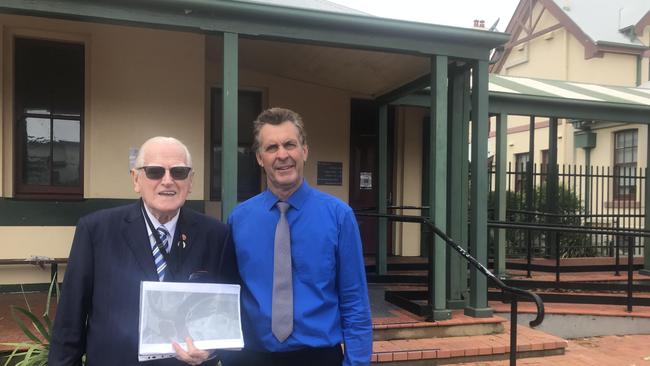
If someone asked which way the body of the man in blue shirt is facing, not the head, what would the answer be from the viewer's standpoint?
toward the camera

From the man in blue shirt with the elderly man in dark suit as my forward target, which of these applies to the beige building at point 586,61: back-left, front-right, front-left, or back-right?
back-right

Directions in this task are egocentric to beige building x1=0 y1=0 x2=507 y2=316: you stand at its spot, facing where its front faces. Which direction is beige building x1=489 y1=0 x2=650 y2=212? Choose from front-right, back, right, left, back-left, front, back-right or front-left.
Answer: back-left

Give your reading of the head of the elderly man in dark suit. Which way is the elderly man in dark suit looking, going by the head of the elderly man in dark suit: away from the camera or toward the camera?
toward the camera

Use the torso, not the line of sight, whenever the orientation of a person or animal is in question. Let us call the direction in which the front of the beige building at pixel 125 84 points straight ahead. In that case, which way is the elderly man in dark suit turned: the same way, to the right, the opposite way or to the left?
the same way

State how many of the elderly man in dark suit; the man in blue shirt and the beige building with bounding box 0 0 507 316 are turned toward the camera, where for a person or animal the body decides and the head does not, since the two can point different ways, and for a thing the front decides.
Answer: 3

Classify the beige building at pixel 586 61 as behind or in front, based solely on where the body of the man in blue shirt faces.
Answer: behind

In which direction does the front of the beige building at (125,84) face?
toward the camera

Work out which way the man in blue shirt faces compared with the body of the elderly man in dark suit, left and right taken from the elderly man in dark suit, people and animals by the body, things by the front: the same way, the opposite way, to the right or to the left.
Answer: the same way

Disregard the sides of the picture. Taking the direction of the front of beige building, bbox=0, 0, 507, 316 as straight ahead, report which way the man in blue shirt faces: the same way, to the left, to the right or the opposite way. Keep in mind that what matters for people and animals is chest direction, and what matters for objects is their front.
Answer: the same way

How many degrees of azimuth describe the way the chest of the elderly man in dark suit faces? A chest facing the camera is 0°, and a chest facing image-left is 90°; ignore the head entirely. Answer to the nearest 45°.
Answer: approximately 0°

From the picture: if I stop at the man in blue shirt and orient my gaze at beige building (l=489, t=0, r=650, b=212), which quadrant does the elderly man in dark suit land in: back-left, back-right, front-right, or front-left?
back-left

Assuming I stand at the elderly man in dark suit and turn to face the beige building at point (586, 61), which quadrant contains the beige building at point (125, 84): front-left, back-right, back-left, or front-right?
front-left

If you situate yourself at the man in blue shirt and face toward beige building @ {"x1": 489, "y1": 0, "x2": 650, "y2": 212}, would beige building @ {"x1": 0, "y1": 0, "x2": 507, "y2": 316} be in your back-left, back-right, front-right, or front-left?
front-left

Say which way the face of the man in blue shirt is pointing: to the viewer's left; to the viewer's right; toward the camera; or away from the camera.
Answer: toward the camera

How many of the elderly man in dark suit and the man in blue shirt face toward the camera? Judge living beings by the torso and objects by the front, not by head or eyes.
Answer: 2
